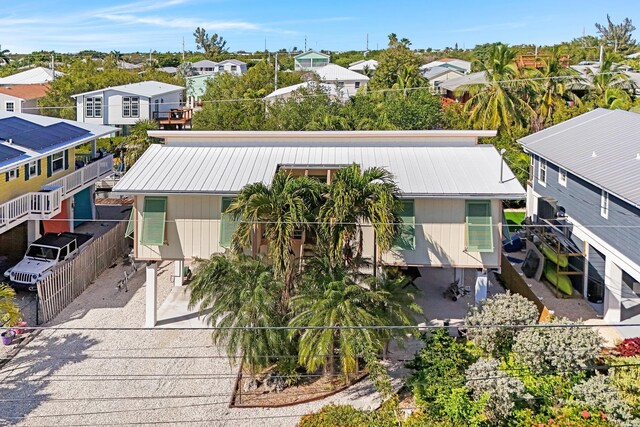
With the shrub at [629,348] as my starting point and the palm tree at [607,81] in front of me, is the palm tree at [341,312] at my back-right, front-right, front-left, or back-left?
back-left

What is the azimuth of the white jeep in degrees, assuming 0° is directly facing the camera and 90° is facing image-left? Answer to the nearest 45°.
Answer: approximately 45°

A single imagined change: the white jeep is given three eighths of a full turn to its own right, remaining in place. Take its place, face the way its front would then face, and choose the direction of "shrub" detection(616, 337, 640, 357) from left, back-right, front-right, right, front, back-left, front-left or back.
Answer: back-right

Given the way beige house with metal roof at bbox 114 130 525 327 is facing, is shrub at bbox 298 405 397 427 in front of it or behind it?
in front

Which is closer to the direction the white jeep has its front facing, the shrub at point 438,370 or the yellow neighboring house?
the shrub

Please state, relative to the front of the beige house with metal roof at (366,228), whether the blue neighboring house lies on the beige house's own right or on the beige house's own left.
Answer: on the beige house's own left

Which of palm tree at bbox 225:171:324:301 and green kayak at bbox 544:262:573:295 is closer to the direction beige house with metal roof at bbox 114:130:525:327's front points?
the palm tree

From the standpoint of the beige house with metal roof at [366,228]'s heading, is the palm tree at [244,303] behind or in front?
in front

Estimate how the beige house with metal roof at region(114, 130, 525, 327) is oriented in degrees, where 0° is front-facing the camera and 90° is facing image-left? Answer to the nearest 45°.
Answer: approximately 0°
